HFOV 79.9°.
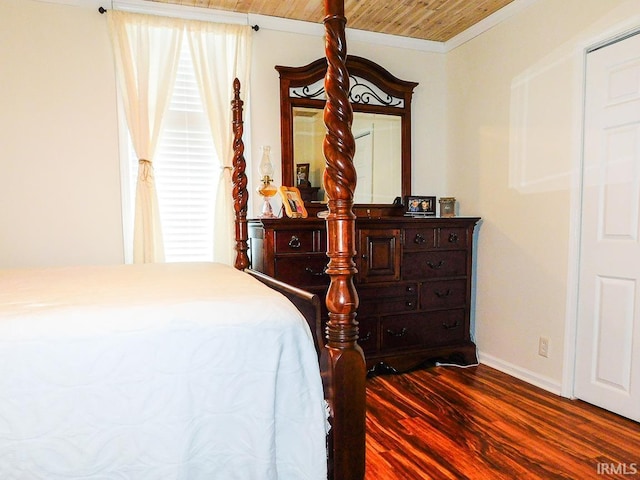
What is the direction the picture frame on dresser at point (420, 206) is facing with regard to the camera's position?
facing the viewer

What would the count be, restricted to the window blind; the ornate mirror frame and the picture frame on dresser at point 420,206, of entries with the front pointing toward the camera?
3

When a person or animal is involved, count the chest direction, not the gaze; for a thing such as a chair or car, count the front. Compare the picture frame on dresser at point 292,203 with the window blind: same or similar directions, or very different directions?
same or similar directions

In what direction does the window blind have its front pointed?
toward the camera

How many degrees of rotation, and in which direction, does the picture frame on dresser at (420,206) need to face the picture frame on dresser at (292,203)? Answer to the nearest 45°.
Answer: approximately 45° to its right

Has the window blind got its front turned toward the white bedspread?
yes

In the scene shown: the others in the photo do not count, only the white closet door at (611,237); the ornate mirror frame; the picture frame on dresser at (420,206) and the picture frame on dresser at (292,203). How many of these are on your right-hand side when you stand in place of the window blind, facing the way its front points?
0

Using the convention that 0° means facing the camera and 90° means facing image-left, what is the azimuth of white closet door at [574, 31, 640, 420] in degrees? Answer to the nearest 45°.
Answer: approximately 45°

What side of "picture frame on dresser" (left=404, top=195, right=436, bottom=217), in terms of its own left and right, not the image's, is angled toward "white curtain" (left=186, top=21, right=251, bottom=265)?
right

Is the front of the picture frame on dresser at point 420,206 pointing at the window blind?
no
